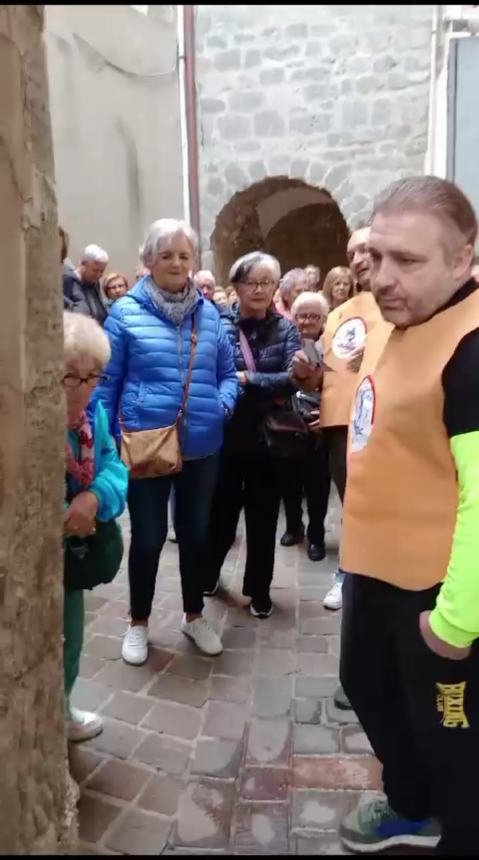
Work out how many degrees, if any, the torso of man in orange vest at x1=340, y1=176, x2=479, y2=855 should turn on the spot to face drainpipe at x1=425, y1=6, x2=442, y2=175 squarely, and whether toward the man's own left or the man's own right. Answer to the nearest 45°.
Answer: approximately 135° to the man's own right

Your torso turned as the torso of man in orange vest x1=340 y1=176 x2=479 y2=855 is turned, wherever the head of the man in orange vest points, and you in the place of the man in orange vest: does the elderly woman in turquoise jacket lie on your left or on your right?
on your right

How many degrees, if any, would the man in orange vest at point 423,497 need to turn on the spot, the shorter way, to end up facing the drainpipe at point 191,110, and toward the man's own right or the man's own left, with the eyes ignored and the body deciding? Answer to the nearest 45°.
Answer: approximately 135° to the man's own right

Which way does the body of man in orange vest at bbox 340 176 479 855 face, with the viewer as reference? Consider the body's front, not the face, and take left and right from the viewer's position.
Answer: facing the viewer and to the left of the viewer

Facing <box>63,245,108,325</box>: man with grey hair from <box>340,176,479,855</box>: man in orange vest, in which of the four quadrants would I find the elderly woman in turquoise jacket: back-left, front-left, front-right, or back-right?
front-left

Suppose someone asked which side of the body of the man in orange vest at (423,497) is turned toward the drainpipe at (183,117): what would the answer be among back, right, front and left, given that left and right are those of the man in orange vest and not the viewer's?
right

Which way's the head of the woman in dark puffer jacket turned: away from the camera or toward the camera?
toward the camera

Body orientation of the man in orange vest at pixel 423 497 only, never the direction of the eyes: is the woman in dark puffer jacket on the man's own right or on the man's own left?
on the man's own right

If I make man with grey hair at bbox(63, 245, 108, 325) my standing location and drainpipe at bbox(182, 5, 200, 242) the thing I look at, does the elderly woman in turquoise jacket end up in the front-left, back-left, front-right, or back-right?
back-right

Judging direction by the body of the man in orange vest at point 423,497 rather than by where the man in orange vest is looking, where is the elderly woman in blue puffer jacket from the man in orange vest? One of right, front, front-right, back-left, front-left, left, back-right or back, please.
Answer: right

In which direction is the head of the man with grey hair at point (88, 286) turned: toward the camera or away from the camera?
toward the camera
